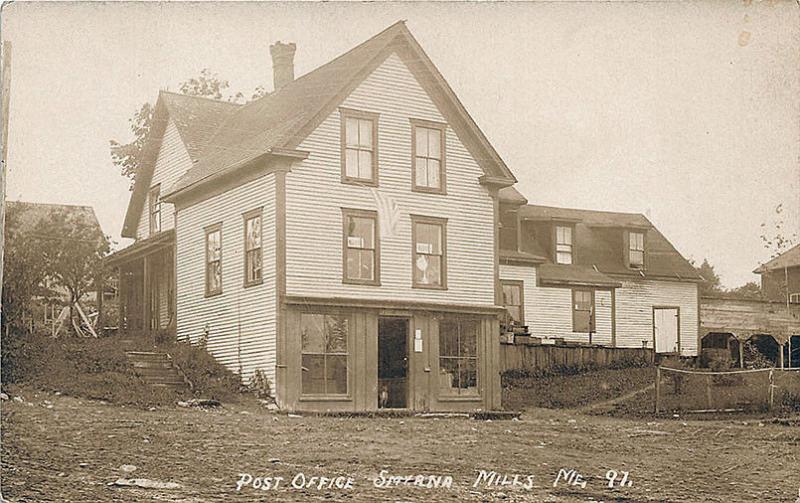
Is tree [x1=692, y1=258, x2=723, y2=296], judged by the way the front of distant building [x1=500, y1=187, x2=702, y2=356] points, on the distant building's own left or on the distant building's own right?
on the distant building's own left

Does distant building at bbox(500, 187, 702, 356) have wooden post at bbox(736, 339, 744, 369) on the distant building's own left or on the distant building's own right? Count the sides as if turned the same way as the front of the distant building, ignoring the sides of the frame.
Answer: on the distant building's own left

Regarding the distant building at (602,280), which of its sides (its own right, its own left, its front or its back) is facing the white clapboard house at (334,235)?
right

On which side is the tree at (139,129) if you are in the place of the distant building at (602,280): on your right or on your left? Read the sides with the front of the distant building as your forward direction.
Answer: on your right

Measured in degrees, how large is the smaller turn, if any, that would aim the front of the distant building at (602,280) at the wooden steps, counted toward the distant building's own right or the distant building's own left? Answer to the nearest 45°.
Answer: approximately 45° to the distant building's own right

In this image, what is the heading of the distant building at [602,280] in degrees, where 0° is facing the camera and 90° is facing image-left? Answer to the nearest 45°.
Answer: approximately 0°

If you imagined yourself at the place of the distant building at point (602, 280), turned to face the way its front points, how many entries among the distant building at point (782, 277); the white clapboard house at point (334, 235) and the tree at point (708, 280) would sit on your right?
1

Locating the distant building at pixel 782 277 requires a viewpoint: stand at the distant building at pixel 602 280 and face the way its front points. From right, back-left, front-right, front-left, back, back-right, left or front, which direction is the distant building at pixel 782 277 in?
left

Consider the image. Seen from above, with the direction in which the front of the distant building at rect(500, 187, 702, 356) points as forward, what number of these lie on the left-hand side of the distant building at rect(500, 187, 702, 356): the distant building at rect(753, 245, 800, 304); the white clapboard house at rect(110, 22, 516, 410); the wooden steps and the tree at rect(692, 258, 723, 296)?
2
